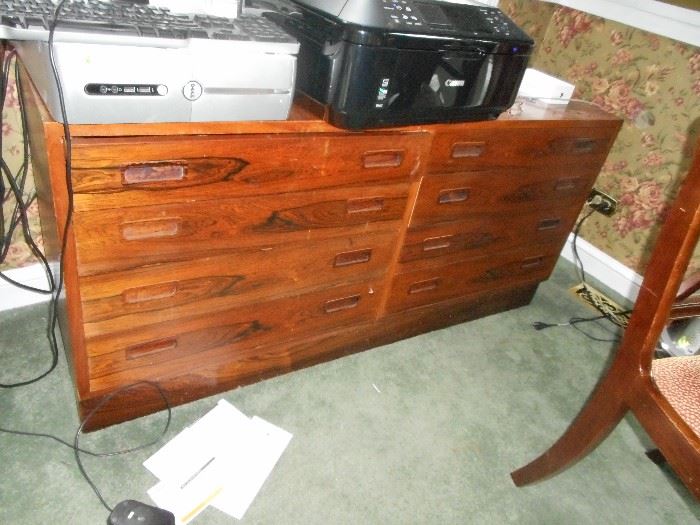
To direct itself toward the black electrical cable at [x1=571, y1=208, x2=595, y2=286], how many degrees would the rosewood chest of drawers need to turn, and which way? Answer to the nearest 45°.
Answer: approximately 90° to its left

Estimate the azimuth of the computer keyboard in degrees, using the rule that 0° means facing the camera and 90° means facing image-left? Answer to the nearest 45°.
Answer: approximately 0°

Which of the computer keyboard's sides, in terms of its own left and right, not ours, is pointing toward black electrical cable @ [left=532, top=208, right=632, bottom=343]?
left

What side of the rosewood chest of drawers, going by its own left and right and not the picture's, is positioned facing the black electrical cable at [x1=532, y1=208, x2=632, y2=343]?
left

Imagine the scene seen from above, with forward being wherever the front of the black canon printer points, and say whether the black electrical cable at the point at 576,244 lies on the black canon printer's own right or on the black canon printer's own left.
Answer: on the black canon printer's own left

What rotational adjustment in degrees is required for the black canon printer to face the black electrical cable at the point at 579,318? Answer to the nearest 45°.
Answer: approximately 90° to its left

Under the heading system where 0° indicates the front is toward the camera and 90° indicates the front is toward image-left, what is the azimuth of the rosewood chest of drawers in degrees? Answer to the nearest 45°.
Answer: approximately 315°

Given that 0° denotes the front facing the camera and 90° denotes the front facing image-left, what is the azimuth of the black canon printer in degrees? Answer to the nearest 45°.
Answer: approximately 315°
